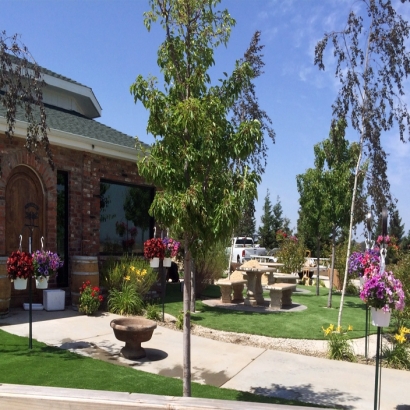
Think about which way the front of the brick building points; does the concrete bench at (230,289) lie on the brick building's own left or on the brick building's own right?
on the brick building's own left

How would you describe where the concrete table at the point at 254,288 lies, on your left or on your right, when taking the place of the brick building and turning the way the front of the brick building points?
on your left

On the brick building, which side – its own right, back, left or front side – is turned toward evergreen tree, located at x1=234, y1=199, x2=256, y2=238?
left

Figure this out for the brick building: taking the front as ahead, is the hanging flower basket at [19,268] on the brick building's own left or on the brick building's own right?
on the brick building's own right

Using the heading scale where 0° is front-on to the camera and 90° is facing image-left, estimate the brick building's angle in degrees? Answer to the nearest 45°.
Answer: approximately 315°

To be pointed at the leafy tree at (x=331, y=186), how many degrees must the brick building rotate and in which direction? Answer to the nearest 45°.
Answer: approximately 45° to its left

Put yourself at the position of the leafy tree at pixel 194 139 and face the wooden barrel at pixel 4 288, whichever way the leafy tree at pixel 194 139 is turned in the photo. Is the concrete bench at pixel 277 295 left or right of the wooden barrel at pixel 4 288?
right

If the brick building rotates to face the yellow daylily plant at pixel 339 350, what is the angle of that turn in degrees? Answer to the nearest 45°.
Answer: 0° — it already faces it
